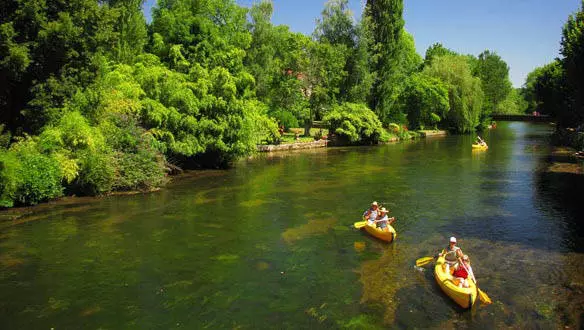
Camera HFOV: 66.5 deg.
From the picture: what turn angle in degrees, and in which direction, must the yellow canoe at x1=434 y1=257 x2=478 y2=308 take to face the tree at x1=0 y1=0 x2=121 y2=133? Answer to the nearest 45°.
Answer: approximately 135° to its right

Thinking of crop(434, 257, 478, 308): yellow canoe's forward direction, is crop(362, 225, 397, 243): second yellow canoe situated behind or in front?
behind

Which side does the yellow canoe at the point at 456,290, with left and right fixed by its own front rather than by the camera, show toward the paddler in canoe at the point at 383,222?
back
